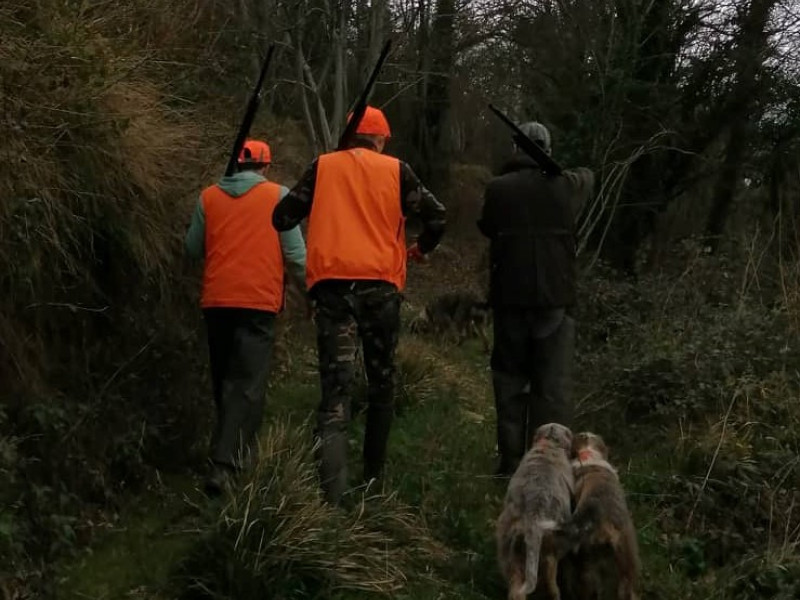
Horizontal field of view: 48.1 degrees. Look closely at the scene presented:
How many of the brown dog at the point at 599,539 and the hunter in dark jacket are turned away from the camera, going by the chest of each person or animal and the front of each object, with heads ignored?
2

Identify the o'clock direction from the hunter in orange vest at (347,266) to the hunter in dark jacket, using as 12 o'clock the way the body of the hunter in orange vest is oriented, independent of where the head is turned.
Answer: The hunter in dark jacket is roughly at 2 o'clock from the hunter in orange vest.

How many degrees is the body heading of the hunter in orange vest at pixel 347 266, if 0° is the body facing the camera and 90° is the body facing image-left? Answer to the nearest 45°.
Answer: approximately 180°

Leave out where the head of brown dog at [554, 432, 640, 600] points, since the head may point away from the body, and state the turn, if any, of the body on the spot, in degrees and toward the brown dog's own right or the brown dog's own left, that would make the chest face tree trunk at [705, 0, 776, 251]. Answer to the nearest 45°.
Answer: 0° — it already faces it

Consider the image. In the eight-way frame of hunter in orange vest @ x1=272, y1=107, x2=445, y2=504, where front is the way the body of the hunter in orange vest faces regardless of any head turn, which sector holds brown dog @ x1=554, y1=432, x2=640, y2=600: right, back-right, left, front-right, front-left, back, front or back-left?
back-right

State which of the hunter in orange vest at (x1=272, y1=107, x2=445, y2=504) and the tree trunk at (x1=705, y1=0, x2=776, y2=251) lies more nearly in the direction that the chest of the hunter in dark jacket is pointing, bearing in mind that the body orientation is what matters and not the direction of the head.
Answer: the tree trunk

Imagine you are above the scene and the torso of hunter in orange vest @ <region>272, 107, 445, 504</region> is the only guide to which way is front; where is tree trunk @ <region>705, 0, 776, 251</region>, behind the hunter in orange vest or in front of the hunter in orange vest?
in front

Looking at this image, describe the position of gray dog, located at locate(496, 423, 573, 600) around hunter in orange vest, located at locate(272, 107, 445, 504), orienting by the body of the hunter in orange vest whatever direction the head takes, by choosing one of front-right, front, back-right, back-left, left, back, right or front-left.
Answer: back-right

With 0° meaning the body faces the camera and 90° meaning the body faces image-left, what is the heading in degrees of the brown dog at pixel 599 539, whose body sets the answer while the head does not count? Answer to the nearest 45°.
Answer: approximately 180°

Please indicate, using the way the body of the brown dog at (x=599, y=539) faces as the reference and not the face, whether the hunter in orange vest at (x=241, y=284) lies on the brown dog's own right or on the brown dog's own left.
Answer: on the brown dog's own left

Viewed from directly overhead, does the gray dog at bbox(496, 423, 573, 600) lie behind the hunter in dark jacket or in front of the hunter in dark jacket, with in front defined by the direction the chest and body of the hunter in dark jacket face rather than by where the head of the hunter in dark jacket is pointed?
behind

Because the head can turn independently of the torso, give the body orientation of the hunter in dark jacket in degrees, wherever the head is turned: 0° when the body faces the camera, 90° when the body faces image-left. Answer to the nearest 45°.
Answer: approximately 180°

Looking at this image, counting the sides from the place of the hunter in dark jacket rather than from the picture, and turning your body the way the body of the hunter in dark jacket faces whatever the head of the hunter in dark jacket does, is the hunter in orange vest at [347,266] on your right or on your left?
on your left

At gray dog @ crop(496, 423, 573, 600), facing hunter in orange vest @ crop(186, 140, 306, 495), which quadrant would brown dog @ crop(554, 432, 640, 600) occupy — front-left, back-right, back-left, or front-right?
back-right
